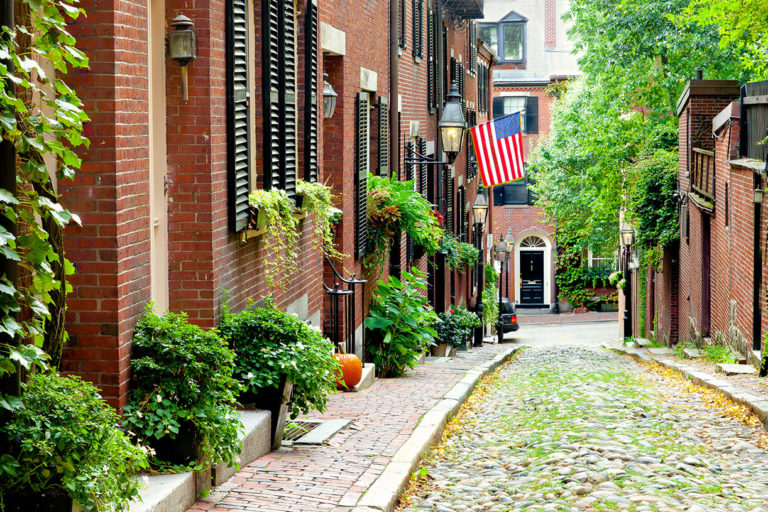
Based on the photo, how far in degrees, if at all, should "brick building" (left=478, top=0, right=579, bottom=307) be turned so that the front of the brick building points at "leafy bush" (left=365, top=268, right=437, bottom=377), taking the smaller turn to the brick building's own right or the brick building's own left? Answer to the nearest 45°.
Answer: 0° — it already faces it

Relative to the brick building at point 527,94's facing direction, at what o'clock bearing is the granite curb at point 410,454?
The granite curb is roughly at 12 o'clock from the brick building.

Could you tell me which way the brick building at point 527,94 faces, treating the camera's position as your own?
facing the viewer

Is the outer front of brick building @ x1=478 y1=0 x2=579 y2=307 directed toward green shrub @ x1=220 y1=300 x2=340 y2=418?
yes

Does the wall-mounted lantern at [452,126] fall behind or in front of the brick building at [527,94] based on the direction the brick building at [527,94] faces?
in front

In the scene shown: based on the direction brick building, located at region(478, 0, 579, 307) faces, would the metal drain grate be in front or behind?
in front

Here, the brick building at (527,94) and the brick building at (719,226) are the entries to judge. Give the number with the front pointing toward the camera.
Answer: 1

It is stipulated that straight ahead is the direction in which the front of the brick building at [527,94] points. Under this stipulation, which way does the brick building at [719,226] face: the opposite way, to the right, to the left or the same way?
to the right

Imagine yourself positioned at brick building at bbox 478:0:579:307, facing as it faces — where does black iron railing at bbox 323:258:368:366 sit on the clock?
The black iron railing is roughly at 12 o'clock from the brick building.

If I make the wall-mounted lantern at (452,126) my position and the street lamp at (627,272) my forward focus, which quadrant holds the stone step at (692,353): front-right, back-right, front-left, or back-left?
front-right

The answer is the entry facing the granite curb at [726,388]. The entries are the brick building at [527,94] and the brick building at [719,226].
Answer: the brick building at [527,94]

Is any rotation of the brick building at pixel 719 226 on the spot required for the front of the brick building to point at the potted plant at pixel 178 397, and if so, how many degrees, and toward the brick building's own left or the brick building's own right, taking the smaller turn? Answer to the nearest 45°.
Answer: approximately 90° to the brick building's own left

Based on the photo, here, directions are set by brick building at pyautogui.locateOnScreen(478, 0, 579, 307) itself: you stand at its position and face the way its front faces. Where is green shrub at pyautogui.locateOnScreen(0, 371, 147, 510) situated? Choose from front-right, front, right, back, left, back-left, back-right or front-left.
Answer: front

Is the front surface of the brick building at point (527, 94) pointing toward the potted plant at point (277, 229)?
yes

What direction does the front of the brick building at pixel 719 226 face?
to the viewer's left

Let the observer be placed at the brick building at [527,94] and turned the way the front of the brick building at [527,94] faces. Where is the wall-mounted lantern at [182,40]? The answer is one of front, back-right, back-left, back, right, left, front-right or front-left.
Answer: front
